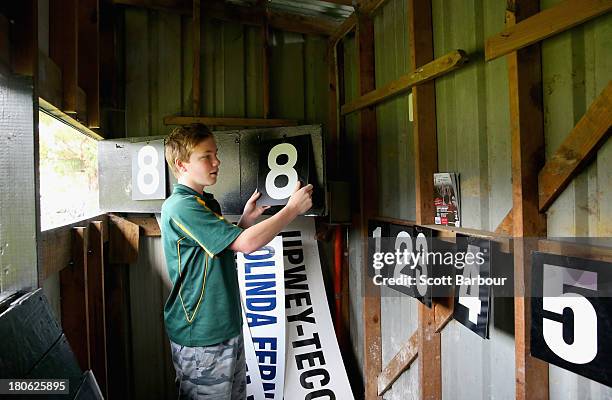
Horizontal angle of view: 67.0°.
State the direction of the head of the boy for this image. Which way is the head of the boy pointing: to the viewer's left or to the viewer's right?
to the viewer's right

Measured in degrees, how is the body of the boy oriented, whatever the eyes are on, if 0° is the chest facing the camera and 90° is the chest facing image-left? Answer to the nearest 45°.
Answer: approximately 270°

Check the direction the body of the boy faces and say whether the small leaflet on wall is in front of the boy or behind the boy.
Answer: in front

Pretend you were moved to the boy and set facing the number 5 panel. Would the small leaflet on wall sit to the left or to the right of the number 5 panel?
left

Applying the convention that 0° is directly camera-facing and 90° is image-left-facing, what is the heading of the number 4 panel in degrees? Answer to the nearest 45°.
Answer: approximately 45°

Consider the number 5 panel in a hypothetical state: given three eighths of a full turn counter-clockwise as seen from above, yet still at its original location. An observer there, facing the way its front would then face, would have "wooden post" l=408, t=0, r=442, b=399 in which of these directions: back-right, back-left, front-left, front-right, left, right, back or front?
back-left

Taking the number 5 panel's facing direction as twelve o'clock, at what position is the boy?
The boy is roughly at 1 o'clock from the number 5 panel.

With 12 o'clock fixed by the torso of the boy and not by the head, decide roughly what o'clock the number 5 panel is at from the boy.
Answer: The number 5 panel is roughly at 1 o'clock from the boy.

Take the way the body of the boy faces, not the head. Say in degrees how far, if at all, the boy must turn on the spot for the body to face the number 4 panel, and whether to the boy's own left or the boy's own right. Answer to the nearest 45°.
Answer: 0° — they already face it

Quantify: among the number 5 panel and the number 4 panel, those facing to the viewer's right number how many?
0

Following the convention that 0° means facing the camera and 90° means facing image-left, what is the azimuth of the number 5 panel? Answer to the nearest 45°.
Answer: approximately 45°
